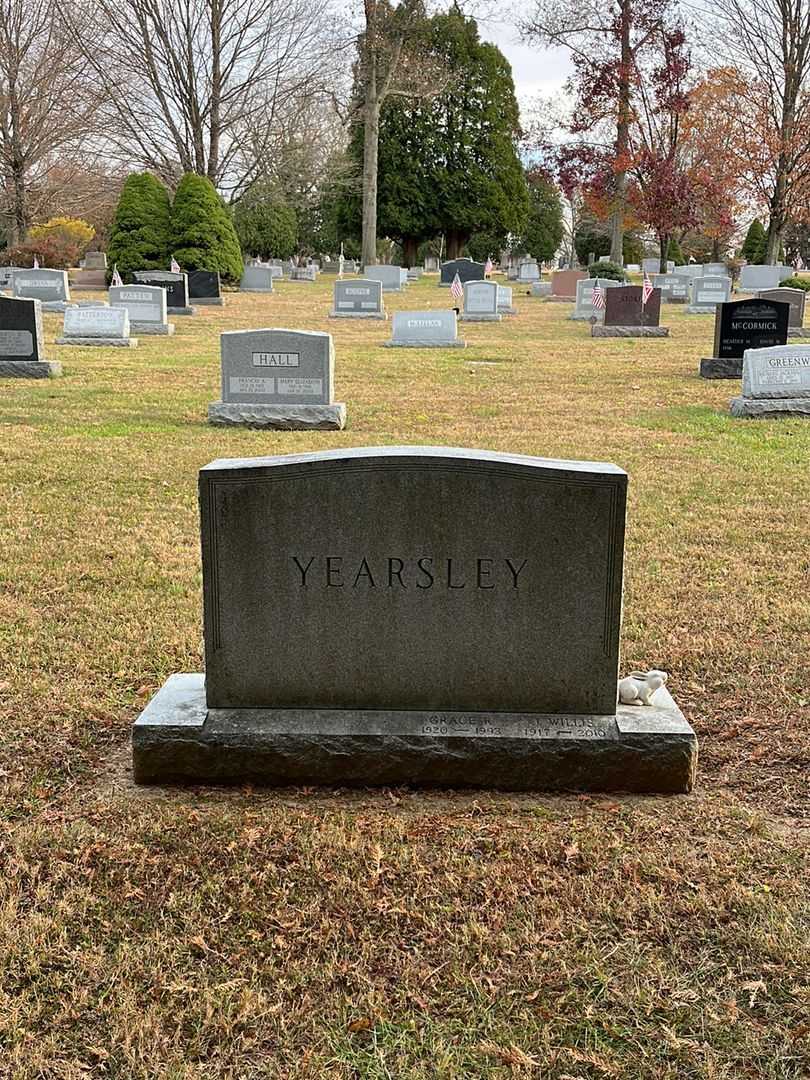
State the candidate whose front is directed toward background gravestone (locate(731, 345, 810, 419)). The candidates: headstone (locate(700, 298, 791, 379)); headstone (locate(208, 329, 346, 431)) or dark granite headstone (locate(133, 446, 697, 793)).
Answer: headstone (locate(700, 298, 791, 379))

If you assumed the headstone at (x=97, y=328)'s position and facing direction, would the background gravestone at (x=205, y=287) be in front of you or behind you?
behind

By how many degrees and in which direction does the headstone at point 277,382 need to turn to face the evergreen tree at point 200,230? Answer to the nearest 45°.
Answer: approximately 180°

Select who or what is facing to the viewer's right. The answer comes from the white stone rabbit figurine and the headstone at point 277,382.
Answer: the white stone rabbit figurine

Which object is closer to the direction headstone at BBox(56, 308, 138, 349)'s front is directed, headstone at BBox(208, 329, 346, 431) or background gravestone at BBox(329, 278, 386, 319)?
the headstone

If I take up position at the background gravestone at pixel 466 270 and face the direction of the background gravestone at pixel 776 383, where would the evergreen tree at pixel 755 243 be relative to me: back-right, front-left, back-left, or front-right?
back-left

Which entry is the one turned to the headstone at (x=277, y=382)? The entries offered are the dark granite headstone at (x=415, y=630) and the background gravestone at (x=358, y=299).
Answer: the background gravestone

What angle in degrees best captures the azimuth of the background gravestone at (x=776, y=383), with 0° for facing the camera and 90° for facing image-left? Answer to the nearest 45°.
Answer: approximately 0°

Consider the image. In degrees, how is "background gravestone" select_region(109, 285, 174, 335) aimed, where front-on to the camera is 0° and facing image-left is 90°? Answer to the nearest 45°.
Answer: approximately 0°

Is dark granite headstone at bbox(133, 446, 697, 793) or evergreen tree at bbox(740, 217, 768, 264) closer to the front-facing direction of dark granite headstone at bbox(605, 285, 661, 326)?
the dark granite headstone

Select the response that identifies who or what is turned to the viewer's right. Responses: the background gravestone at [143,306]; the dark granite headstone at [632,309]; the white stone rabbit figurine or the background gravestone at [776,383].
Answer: the white stone rabbit figurine

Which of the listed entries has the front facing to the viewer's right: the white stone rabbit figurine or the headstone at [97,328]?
the white stone rabbit figurine

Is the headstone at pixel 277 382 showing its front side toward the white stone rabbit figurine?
yes
